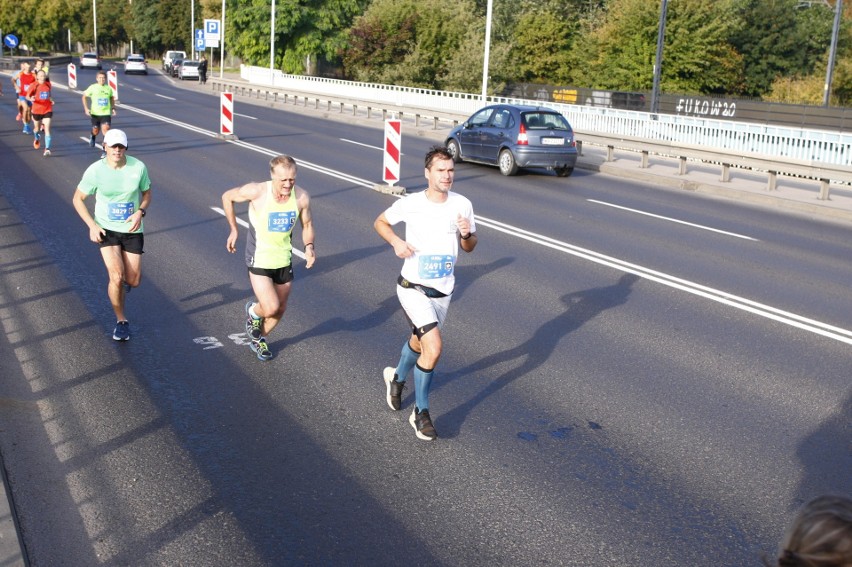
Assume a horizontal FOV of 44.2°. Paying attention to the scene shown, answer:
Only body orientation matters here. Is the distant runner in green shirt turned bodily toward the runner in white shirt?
yes

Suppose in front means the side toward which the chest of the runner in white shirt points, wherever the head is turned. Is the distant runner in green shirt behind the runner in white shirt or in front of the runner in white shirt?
behind

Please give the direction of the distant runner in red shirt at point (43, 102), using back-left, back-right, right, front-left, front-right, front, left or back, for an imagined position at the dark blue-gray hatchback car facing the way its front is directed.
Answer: front-left

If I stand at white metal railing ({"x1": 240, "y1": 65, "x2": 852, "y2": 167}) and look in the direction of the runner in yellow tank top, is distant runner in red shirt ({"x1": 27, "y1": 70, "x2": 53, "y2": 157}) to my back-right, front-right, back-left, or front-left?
front-right

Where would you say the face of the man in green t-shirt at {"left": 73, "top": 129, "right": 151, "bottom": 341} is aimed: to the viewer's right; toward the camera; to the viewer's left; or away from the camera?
toward the camera

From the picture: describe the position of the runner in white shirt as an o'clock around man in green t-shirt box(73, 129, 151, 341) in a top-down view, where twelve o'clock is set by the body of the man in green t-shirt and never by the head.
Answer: The runner in white shirt is roughly at 11 o'clock from the man in green t-shirt.

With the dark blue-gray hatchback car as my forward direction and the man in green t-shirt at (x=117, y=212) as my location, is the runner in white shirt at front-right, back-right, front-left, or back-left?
back-right

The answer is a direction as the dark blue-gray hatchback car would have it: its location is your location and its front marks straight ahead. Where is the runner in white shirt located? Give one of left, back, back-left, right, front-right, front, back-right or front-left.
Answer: back-left

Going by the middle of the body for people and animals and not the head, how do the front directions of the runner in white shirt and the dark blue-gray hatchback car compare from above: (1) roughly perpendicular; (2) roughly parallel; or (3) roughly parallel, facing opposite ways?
roughly parallel, facing opposite ways

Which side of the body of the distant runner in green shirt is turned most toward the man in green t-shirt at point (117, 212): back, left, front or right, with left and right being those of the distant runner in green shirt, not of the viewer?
front

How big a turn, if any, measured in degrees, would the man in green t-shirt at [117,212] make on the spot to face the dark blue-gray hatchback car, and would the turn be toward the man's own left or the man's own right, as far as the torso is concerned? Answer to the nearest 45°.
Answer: approximately 135° to the man's own left

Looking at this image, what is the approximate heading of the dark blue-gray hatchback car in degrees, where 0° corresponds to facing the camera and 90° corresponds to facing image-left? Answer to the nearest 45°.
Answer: approximately 135°

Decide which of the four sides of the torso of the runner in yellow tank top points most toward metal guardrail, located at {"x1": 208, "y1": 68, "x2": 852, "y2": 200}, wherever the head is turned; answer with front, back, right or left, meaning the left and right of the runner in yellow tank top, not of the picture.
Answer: left

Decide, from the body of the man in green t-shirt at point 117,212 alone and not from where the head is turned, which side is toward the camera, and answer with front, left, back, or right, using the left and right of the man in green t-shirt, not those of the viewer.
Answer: front

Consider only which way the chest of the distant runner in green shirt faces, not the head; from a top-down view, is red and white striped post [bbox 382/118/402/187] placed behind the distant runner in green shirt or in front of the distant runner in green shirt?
in front

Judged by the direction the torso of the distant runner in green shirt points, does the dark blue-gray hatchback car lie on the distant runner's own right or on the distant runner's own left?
on the distant runner's own left

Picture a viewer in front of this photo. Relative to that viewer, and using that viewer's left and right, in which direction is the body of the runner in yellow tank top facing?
facing the viewer and to the right of the viewer
